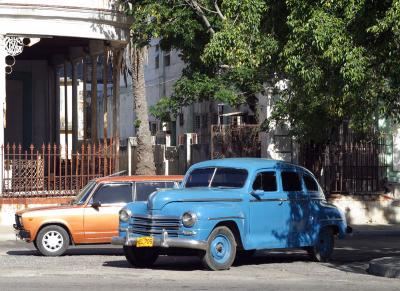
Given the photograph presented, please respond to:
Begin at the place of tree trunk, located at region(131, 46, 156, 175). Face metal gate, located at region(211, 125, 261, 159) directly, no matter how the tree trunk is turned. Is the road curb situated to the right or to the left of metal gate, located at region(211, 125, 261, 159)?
right

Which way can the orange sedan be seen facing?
to the viewer's left

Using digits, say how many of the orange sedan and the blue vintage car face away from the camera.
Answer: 0

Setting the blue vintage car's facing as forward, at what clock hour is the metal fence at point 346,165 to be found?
The metal fence is roughly at 5 o'clock from the blue vintage car.

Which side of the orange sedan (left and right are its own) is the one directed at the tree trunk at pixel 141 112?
right

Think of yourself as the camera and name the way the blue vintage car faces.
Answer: facing the viewer and to the left of the viewer

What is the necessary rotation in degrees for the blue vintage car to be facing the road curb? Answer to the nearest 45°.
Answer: approximately 135° to its left

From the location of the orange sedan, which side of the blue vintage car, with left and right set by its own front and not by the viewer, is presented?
right

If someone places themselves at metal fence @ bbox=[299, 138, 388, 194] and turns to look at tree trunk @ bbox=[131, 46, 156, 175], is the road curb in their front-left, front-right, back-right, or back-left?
back-left
